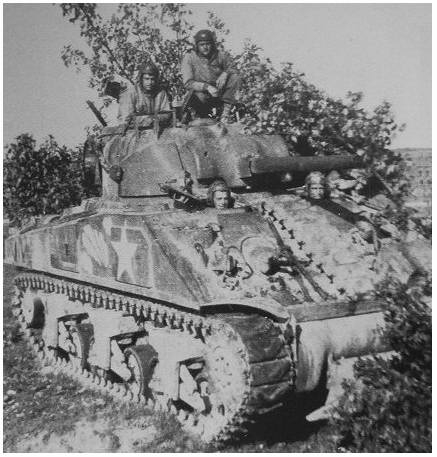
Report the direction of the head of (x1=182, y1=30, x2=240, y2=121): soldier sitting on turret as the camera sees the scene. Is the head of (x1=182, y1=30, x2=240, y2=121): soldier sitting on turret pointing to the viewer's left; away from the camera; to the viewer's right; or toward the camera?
toward the camera

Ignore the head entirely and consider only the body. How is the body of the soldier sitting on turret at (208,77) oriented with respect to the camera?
toward the camera

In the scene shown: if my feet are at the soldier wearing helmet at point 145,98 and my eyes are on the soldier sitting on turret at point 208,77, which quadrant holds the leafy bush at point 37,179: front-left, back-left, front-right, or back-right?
back-left

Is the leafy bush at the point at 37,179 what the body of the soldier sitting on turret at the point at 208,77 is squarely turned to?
no

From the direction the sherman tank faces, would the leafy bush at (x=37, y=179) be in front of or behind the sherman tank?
behind

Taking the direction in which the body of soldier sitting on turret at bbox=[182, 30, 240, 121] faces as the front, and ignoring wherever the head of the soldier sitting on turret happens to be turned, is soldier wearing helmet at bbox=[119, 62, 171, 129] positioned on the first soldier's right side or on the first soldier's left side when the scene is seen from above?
on the first soldier's right side
